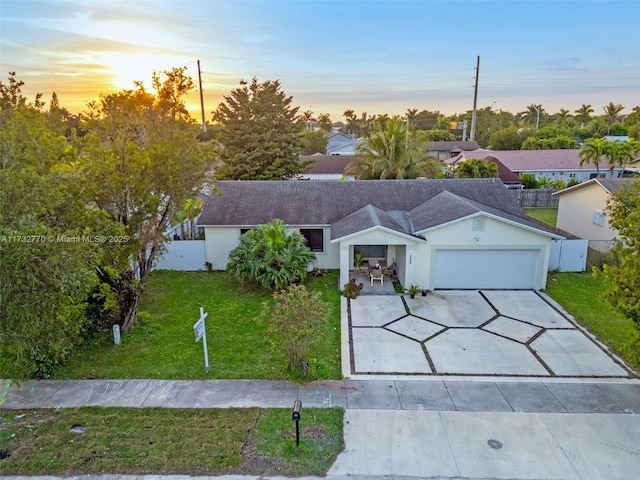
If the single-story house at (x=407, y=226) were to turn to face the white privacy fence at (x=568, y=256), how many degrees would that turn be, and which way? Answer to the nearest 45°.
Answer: approximately 90° to its left

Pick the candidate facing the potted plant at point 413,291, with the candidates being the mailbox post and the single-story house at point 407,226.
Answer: the single-story house

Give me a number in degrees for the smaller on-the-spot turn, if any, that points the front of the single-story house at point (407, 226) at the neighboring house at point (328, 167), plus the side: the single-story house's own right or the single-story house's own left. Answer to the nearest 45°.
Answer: approximately 180°

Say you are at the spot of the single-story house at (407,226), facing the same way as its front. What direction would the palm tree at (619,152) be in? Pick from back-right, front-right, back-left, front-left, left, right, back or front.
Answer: back-left

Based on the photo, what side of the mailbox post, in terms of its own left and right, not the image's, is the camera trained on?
front

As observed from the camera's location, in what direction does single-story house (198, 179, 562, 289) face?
facing the viewer

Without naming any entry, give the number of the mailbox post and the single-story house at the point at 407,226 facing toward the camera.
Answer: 2

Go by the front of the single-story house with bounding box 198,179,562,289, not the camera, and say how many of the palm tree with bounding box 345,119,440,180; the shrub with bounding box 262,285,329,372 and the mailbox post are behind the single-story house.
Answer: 1

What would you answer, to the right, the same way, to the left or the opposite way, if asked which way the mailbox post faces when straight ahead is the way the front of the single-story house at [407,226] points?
the same way

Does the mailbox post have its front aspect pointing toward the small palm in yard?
no

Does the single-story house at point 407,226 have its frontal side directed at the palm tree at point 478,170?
no

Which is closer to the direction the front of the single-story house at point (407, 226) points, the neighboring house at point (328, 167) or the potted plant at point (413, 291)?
the potted plant

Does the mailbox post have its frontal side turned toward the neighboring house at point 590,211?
no

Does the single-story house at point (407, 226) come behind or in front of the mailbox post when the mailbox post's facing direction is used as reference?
behind
